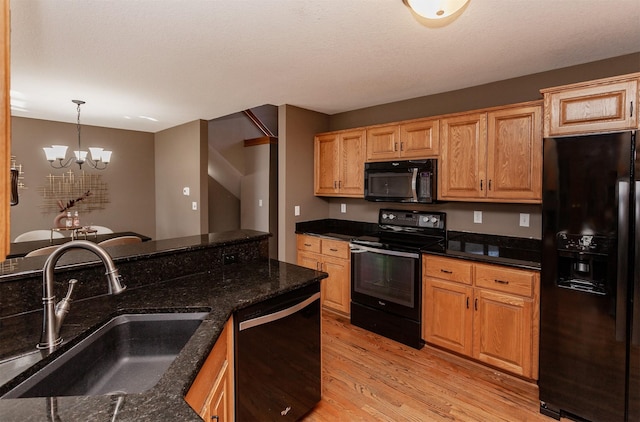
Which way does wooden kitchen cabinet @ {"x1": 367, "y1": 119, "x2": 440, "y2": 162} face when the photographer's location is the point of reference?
facing the viewer and to the left of the viewer

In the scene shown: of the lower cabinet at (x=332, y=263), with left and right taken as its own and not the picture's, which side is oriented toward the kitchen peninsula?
front

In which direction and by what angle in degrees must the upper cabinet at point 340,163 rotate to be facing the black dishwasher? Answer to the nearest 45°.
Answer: approximately 45° to its left

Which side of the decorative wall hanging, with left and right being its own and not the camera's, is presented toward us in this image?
front

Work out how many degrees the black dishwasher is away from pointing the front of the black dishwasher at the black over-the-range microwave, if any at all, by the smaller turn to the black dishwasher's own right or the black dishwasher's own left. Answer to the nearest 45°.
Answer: approximately 90° to the black dishwasher's own left

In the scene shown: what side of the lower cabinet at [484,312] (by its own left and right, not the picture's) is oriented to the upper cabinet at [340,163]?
right

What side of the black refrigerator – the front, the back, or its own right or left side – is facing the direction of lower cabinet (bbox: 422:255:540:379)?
right

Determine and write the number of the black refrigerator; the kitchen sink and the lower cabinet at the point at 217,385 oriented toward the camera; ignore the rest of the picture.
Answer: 1

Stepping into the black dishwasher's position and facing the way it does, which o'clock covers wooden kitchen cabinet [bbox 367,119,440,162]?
The wooden kitchen cabinet is roughly at 9 o'clock from the black dishwasher.

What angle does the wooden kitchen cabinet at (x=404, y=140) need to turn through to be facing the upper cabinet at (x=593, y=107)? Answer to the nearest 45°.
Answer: approximately 90° to its left

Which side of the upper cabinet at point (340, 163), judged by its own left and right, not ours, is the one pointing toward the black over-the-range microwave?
left
